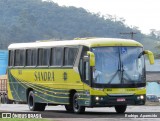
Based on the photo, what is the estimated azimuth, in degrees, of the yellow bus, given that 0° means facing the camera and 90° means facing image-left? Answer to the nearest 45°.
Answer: approximately 315°
